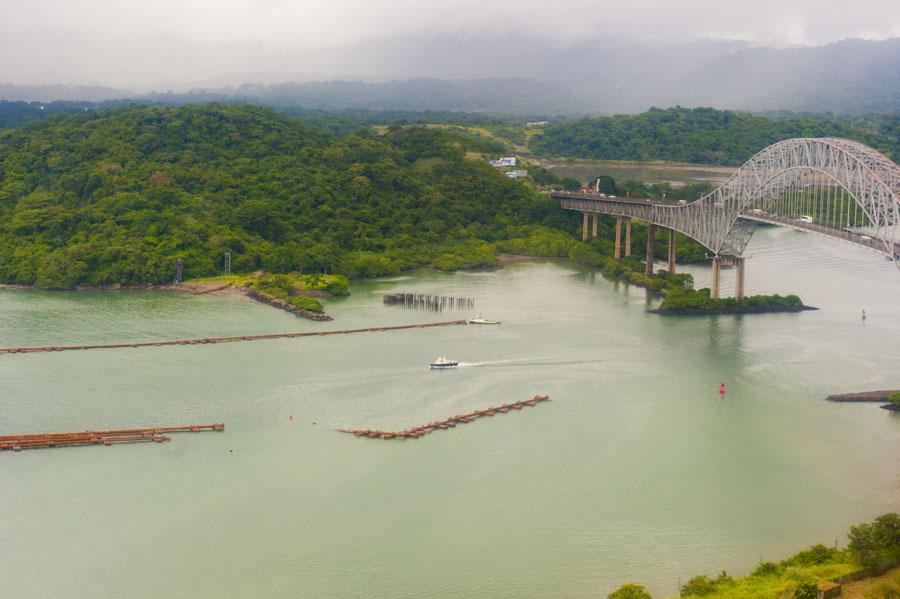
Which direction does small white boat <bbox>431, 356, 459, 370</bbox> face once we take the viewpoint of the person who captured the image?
facing to the left of the viewer

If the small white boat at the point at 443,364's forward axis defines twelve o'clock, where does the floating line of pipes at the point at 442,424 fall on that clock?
The floating line of pipes is roughly at 9 o'clock from the small white boat.

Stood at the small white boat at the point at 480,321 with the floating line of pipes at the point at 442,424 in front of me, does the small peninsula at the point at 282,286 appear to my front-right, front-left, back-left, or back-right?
back-right

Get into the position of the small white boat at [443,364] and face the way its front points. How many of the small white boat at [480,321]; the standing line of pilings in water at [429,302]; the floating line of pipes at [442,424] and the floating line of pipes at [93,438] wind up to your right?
2

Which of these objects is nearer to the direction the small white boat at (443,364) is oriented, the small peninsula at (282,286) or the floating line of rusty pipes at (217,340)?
the floating line of rusty pipes

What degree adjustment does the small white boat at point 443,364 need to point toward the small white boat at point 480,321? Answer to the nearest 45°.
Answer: approximately 90° to its right

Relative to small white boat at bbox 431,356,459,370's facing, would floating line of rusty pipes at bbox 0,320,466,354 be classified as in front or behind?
in front

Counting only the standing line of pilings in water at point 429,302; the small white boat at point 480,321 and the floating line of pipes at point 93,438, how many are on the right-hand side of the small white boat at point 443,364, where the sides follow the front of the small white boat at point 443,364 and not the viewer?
2

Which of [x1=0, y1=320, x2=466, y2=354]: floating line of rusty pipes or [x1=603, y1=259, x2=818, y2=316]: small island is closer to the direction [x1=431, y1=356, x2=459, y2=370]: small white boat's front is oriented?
the floating line of rusty pipes

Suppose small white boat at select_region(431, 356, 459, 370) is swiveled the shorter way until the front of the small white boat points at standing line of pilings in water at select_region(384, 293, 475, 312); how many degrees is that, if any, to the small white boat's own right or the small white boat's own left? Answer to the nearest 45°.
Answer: approximately 90° to the small white boat's own right

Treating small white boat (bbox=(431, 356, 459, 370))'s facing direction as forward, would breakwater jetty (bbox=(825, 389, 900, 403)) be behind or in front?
behind
